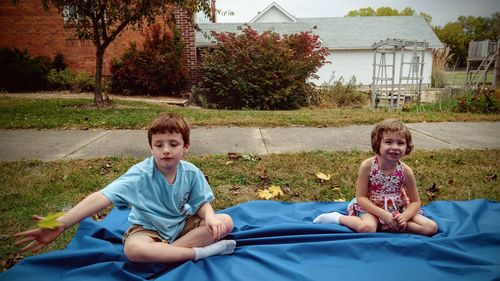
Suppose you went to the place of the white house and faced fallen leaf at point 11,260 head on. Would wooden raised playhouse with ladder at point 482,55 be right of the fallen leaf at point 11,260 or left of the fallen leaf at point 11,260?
left

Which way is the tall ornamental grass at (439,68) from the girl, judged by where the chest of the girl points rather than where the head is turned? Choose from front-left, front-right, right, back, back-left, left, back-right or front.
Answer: back

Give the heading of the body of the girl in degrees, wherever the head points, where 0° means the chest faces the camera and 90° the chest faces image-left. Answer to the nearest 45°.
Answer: approximately 0°

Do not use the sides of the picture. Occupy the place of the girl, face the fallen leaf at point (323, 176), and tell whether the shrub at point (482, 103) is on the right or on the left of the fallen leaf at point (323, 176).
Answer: right

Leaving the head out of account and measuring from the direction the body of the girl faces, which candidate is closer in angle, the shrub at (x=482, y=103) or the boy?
the boy

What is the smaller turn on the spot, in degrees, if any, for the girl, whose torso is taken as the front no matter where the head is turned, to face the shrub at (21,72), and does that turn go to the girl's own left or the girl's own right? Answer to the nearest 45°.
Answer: approximately 135° to the girl's own right

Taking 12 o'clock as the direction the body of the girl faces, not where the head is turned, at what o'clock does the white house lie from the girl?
The white house is roughly at 6 o'clock from the girl.

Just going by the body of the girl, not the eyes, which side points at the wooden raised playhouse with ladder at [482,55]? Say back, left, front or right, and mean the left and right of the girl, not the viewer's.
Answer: back

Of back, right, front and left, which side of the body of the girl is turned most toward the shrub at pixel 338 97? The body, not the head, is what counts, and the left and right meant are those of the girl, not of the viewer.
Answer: back

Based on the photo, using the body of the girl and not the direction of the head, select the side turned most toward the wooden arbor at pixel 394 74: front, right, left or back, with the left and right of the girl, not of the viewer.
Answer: back

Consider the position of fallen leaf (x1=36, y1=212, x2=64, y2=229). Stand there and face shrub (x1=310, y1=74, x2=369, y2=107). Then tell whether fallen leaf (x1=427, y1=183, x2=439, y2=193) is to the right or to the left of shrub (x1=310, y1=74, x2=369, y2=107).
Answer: right
